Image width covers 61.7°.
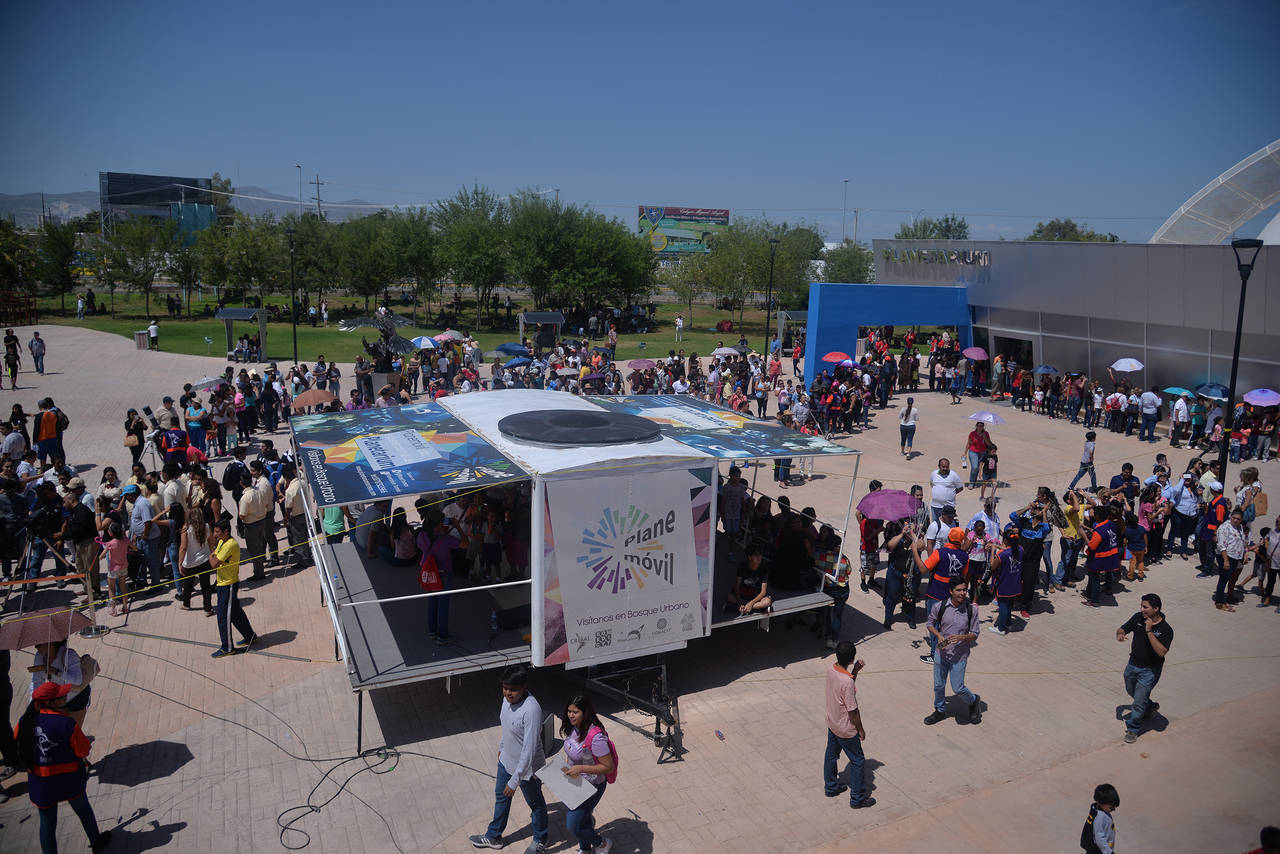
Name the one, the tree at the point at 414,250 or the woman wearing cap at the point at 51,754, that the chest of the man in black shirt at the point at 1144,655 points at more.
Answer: the woman wearing cap

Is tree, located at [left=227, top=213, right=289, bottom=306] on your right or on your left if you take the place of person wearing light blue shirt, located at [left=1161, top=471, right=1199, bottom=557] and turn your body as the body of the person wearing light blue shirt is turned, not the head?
on your right

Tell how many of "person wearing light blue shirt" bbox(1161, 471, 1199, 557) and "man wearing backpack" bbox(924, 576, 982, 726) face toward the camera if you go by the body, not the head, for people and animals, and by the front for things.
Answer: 2

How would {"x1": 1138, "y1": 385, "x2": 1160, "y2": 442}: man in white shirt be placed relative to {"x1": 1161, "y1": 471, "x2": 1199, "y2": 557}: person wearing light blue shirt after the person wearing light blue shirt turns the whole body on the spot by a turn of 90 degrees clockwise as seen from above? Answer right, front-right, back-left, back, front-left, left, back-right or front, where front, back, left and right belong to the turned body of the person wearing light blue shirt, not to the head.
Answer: right

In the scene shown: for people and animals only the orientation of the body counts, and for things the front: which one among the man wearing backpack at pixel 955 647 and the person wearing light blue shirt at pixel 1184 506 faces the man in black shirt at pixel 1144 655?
the person wearing light blue shirt at pixel 1184 506
